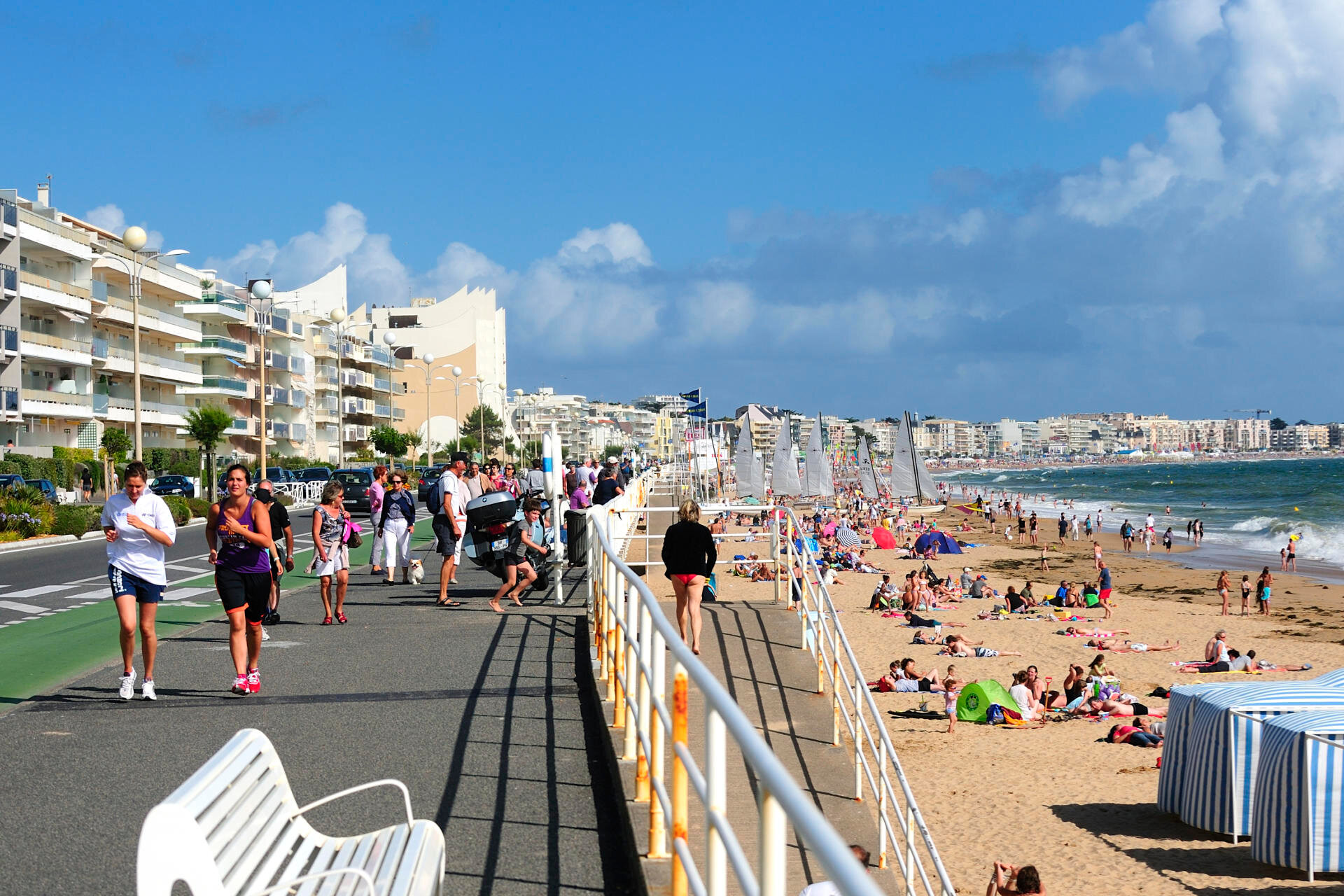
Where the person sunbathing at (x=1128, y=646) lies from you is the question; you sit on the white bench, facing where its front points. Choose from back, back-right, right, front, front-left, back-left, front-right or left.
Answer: front-left

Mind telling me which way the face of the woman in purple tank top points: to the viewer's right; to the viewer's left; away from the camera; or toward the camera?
toward the camera

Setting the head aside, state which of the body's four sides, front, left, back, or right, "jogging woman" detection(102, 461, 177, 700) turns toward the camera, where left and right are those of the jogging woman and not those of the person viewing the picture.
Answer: front

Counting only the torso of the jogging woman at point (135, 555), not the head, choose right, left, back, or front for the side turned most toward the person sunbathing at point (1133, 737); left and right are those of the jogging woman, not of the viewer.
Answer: left

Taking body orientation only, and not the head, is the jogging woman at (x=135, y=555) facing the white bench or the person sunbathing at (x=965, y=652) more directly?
the white bench

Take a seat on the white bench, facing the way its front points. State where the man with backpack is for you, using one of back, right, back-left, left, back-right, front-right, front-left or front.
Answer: left

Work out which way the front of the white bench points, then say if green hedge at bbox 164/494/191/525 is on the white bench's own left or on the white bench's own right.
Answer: on the white bench's own left

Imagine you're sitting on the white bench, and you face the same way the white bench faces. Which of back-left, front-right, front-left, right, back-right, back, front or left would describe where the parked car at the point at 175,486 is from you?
left

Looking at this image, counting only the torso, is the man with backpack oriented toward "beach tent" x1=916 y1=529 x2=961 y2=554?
no

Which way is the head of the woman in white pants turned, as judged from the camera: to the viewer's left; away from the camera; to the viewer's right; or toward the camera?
toward the camera

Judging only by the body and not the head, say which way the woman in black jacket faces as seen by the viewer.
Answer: away from the camera

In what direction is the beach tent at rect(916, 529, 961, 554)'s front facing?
toward the camera

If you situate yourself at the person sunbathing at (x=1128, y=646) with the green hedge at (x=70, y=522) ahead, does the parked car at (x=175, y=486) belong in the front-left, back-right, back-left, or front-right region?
front-right
